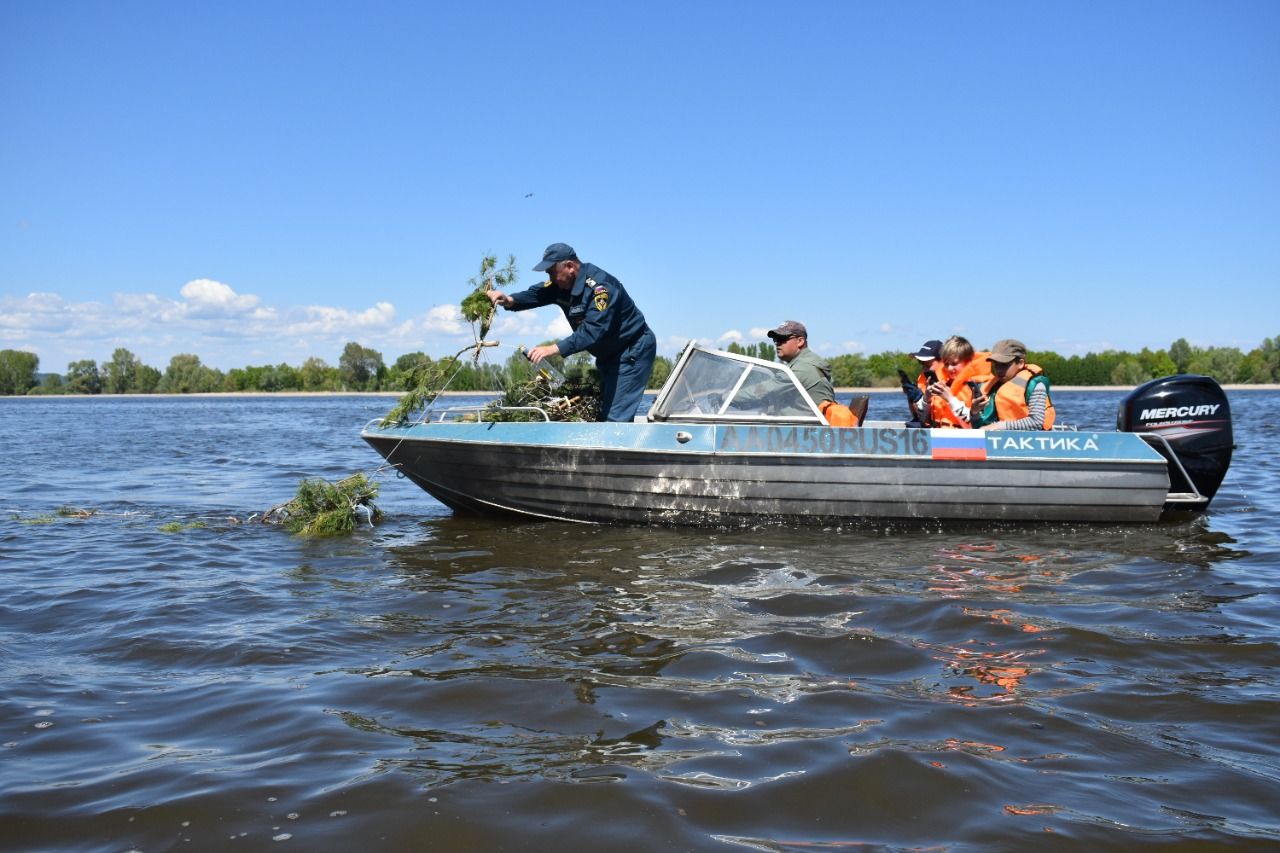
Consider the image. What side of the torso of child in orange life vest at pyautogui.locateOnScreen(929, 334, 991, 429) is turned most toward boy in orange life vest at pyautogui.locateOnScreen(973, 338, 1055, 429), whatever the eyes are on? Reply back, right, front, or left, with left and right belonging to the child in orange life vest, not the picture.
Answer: left

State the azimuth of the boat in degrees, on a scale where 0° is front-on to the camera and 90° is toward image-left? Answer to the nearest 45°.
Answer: approximately 90°

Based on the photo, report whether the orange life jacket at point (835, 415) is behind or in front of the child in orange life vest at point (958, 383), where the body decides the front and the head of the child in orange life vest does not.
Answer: in front

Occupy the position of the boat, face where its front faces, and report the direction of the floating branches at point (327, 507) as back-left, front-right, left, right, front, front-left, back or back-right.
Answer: front

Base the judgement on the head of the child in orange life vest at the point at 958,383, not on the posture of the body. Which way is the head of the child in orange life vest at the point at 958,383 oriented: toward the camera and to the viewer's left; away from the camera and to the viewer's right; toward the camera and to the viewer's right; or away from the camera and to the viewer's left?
toward the camera and to the viewer's left

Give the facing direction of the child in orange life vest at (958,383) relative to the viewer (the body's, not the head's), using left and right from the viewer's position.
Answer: facing the viewer and to the left of the viewer
